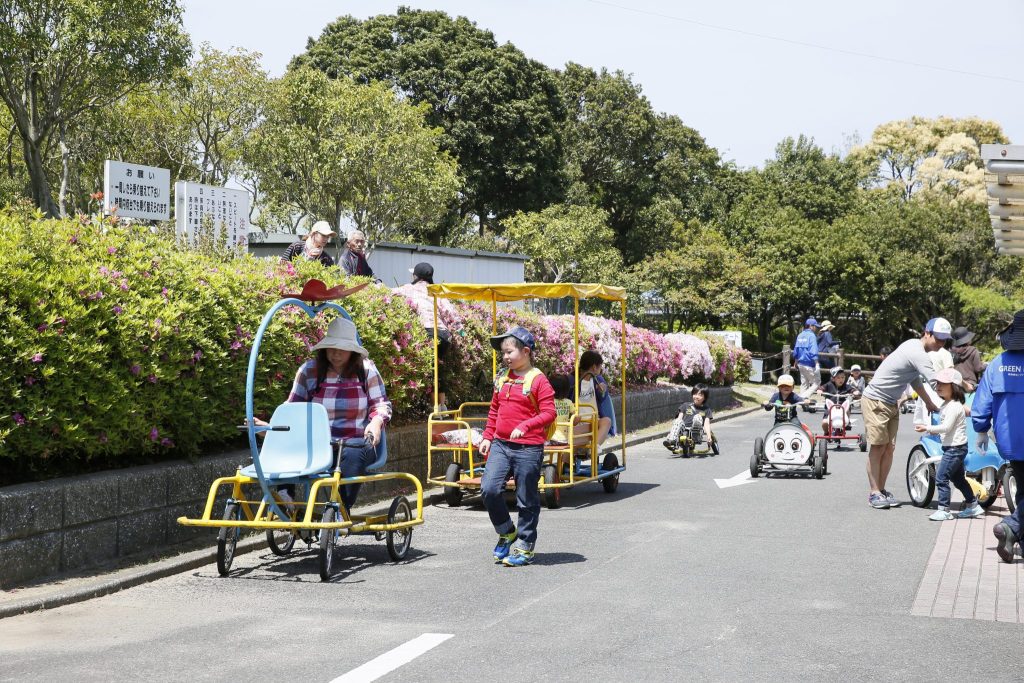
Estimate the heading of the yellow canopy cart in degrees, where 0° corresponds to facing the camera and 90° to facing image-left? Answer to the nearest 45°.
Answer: approximately 45°

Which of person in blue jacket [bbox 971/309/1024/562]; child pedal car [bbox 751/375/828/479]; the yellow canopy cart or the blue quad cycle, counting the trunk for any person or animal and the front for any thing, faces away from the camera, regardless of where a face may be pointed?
the person in blue jacket

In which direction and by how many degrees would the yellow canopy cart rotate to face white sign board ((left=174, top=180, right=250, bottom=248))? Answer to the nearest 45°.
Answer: approximately 90° to its right

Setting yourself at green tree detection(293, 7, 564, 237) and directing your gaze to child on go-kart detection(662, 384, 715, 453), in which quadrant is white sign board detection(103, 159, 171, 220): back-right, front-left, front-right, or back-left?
front-right

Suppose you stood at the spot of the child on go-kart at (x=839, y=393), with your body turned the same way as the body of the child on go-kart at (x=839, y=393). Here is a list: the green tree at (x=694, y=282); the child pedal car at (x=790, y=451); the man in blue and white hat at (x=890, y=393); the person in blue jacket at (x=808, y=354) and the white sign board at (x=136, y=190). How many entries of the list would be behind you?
2

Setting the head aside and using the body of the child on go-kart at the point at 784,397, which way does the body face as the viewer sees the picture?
toward the camera

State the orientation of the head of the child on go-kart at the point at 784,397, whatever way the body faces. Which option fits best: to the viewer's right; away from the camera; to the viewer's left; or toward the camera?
toward the camera

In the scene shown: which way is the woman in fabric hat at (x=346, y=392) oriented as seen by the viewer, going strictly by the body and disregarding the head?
toward the camera

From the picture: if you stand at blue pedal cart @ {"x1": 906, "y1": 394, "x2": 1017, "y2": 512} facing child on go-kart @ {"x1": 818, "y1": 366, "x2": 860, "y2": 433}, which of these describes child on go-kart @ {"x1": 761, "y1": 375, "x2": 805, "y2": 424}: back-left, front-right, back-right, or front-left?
front-left

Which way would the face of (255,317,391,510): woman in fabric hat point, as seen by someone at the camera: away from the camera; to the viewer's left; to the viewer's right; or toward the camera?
toward the camera

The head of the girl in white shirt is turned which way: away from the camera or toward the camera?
toward the camera
